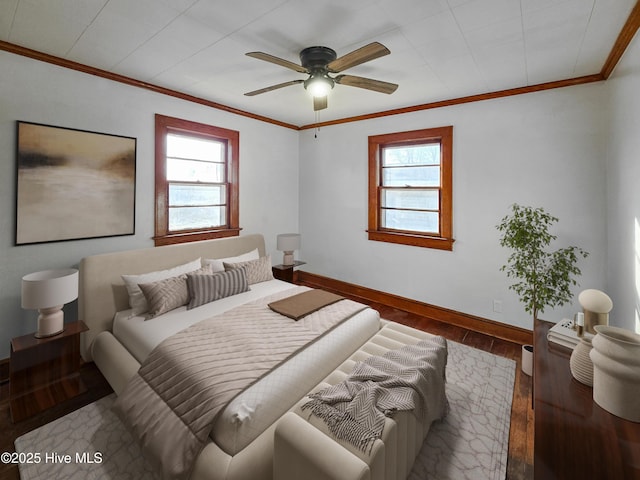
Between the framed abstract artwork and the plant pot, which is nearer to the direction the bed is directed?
the plant pot

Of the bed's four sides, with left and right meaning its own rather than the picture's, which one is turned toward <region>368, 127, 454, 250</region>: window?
left

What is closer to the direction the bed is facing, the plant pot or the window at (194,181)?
the plant pot

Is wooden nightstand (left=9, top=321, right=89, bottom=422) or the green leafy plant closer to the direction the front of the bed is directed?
the green leafy plant

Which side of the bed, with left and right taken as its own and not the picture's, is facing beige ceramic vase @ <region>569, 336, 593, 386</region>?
front

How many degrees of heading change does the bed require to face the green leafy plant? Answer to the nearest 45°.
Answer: approximately 45° to its left

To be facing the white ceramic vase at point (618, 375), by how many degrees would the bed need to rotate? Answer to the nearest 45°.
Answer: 0° — it already faces it

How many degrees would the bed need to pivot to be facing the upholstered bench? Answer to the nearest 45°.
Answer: approximately 45° to its right

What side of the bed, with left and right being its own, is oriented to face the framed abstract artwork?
back

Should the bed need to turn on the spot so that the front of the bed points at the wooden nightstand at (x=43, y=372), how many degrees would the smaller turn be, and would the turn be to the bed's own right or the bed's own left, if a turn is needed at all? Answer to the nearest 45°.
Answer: approximately 135° to the bed's own right

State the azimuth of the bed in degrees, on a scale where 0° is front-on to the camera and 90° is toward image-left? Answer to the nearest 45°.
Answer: approximately 315°

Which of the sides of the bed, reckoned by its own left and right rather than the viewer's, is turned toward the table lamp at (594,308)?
front
